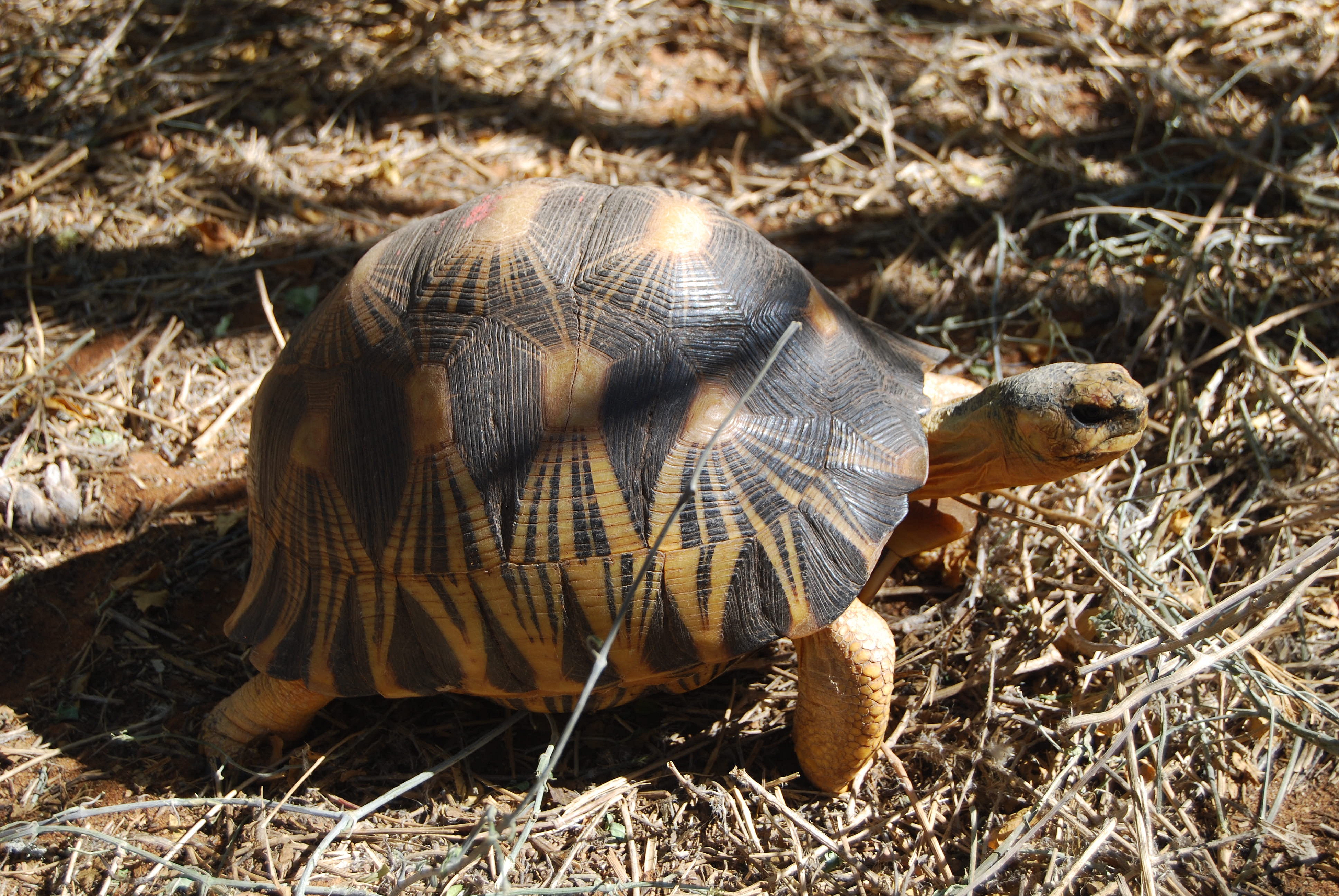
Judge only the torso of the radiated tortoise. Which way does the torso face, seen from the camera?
to the viewer's right

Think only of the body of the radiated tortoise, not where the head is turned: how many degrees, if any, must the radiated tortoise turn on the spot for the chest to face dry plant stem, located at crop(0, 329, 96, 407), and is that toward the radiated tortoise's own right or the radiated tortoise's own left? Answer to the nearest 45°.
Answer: approximately 135° to the radiated tortoise's own left
